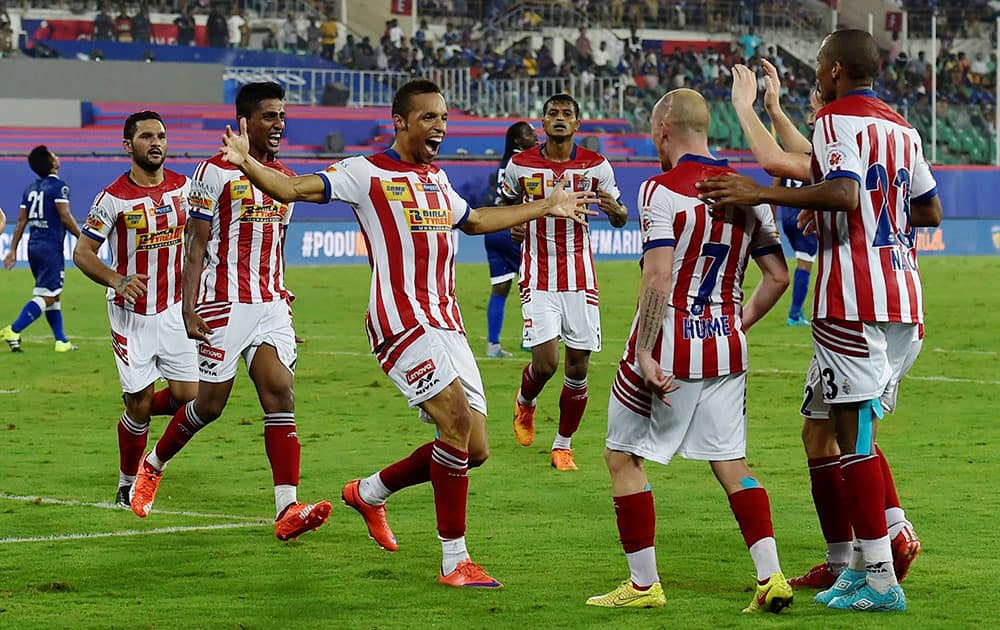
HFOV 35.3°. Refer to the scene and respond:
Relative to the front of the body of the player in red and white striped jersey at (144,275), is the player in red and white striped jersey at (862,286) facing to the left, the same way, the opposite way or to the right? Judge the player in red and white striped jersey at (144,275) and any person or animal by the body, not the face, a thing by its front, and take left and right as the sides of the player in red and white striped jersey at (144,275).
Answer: the opposite way

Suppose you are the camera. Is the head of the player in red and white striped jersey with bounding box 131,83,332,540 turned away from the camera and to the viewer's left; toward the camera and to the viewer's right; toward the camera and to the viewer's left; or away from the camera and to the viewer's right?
toward the camera and to the viewer's right

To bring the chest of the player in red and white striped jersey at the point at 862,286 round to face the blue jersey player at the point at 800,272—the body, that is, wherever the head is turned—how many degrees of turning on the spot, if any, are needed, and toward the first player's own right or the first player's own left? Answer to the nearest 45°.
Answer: approximately 45° to the first player's own right

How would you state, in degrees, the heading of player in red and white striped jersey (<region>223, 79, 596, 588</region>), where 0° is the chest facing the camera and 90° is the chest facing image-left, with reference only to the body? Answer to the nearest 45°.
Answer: approximately 315°

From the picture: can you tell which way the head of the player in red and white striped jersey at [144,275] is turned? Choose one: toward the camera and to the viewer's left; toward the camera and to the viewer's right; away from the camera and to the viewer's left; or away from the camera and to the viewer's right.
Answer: toward the camera and to the viewer's right

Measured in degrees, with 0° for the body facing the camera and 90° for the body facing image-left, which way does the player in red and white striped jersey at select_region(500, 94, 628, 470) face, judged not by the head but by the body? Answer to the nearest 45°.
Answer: approximately 0°

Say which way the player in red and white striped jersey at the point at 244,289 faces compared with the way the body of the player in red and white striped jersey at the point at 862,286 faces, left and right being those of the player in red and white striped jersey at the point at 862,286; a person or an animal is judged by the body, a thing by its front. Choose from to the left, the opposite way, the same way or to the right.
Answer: the opposite way

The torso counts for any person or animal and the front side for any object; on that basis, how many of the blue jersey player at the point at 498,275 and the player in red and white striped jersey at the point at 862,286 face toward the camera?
0

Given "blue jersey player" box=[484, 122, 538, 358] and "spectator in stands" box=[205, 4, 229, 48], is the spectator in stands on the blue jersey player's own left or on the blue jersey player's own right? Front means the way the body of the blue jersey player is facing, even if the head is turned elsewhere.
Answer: on the blue jersey player's own left

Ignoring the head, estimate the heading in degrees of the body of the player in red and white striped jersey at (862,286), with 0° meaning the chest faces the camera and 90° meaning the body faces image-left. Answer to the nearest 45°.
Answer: approximately 135°

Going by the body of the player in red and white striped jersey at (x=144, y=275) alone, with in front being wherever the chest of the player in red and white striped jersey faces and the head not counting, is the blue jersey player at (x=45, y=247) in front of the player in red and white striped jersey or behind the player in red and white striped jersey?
behind

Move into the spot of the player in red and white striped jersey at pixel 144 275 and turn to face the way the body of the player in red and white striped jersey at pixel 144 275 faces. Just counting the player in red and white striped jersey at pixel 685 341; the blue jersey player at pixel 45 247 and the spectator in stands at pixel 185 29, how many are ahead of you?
1
